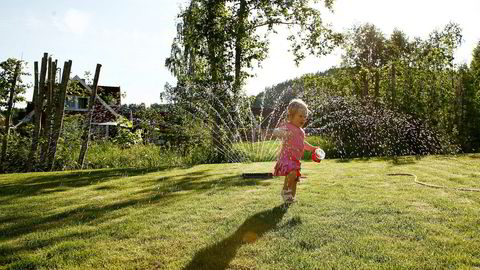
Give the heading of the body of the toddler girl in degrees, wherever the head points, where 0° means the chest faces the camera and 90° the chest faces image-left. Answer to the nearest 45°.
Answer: approximately 315°

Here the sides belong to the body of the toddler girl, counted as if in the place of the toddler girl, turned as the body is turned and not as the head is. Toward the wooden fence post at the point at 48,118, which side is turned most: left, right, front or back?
back

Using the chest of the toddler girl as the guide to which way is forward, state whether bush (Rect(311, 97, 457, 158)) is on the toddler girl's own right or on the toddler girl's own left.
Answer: on the toddler girl's own left

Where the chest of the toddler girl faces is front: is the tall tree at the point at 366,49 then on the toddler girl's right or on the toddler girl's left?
on the toddler girl's left
